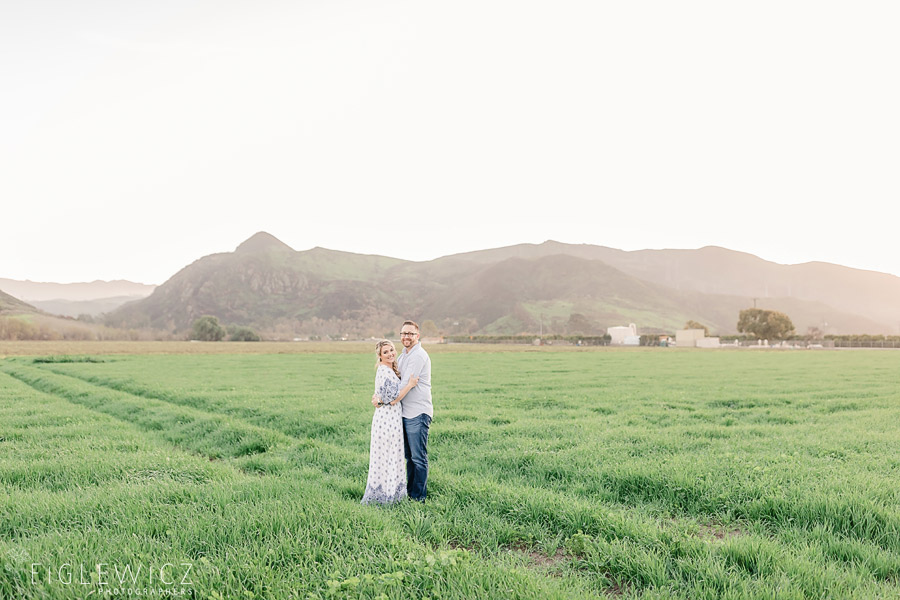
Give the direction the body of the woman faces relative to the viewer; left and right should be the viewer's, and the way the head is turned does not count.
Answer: facing to the right of the viewer
